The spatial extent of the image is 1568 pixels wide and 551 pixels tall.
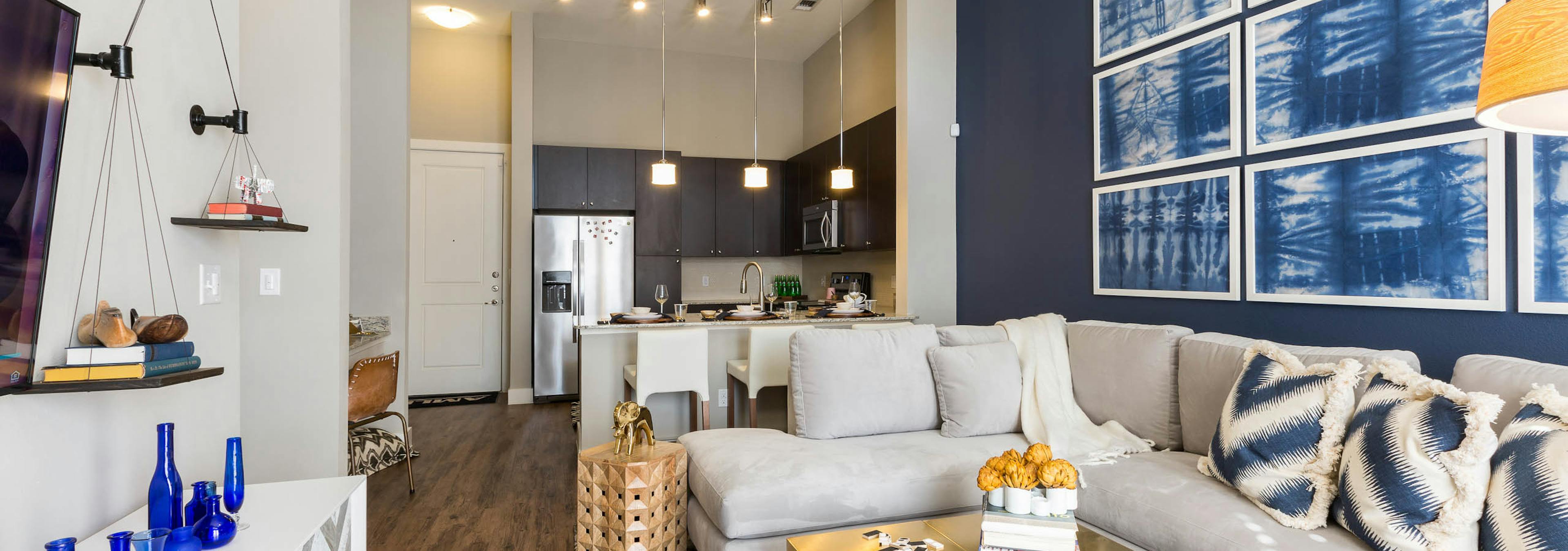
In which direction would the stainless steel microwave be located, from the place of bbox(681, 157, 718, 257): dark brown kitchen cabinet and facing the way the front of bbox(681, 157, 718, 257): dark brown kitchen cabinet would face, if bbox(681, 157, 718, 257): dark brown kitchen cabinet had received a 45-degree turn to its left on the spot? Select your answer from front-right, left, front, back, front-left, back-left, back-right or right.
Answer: front

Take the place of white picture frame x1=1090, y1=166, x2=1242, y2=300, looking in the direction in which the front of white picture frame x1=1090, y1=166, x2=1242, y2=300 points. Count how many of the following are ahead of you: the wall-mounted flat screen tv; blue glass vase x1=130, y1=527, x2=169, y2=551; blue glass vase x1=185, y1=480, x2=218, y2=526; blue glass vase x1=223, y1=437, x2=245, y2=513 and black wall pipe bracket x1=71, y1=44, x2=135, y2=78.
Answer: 5

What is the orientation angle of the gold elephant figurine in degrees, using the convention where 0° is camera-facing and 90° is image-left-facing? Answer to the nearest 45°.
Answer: approximately 45°

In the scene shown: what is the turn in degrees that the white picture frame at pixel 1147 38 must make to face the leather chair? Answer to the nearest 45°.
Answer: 0° — it already faces it

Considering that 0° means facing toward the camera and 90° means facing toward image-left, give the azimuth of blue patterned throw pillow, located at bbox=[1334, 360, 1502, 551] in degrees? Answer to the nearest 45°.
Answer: approximately 45°

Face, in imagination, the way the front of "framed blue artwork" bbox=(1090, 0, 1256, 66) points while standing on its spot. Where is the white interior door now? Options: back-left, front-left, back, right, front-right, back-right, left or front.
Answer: front-right

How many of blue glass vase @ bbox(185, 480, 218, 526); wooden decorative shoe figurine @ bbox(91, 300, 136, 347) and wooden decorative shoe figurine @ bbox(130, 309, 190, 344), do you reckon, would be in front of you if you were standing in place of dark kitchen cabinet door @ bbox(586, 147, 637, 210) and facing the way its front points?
3

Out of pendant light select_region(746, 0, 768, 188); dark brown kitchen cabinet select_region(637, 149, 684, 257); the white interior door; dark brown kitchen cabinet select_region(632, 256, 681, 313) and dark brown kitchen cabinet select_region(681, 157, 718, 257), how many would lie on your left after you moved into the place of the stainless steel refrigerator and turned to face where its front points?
4

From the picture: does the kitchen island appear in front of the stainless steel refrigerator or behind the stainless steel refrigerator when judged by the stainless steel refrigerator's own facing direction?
in front

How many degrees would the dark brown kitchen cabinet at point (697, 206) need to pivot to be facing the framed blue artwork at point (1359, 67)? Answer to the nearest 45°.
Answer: approximately 45° to its left
